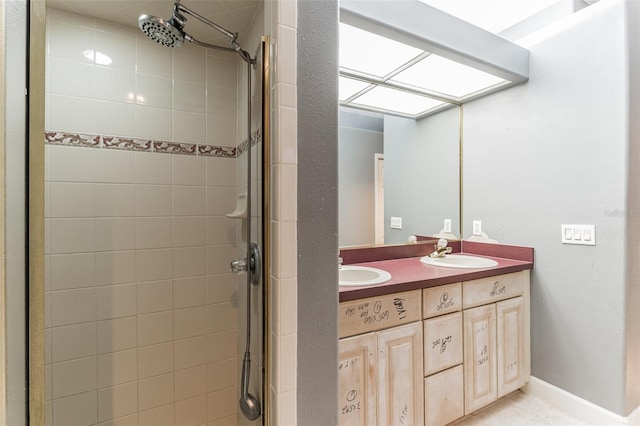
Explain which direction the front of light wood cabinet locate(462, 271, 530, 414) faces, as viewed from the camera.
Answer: facing the viewer and to the right of the viewer

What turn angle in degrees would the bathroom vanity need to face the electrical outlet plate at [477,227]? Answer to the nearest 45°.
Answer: approximately 135° to its left

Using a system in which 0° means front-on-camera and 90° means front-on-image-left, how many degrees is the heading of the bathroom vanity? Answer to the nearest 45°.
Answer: approximately 315°

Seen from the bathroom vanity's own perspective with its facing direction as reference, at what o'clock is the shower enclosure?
The shower enclosure is roughly at 4 o'clock from the bathroom vanity.

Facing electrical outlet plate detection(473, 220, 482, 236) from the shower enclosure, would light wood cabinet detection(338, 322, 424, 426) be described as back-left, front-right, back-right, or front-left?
front-right

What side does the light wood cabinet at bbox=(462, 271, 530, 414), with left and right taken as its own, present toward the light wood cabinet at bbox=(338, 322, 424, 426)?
right

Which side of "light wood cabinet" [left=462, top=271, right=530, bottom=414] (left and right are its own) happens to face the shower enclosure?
right
